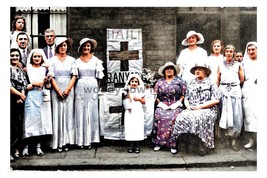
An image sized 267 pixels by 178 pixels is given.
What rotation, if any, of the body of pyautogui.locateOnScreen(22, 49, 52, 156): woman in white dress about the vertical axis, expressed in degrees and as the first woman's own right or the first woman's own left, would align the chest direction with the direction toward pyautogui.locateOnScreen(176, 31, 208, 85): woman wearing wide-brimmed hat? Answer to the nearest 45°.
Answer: approximately 90° to the first woman's own left

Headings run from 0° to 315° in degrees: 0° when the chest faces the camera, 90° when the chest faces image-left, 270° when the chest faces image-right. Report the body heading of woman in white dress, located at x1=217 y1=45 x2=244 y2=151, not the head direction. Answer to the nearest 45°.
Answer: approximately 0°

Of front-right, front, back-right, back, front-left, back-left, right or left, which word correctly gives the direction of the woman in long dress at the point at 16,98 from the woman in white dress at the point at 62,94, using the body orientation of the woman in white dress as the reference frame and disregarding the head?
right

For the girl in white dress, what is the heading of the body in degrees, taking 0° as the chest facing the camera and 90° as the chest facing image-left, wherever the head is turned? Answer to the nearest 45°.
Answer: approximately 0°

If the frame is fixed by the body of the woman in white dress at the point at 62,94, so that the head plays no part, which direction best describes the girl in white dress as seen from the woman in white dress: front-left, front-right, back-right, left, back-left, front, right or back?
left
